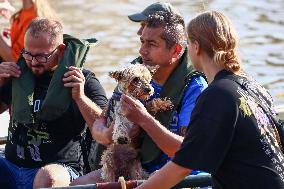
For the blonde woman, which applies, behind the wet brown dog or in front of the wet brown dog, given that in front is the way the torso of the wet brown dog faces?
in front

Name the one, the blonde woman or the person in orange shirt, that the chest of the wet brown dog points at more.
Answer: the blonde woman

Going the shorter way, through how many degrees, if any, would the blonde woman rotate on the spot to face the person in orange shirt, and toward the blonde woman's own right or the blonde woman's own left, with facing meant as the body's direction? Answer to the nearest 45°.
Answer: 0° — they already face them

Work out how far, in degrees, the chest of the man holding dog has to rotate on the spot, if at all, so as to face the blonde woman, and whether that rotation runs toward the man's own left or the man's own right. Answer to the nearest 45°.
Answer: approximately 45° to the man's own left

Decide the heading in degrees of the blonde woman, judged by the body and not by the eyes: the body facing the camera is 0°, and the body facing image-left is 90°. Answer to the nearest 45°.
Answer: approximately 135°

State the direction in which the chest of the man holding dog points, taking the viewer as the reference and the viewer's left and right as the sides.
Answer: facing the viewer and to the left of the viewer

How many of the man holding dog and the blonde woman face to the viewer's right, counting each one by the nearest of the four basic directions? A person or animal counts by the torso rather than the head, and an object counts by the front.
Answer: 0

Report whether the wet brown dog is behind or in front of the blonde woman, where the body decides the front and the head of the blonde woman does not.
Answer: in front

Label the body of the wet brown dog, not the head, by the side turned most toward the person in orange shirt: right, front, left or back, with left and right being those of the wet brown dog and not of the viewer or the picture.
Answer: back
